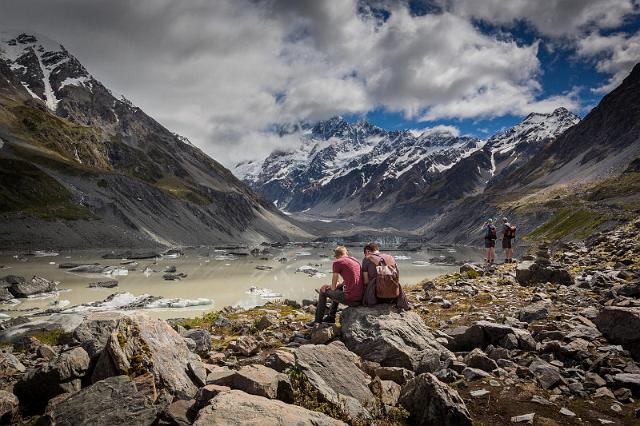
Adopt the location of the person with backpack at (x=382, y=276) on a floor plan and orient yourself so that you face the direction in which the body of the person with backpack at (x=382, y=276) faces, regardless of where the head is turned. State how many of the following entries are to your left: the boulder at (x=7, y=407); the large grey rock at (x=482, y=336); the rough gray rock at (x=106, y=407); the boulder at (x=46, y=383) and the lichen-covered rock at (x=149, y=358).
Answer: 4

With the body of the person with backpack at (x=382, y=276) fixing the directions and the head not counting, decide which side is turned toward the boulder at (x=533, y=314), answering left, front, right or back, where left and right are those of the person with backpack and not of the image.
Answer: right

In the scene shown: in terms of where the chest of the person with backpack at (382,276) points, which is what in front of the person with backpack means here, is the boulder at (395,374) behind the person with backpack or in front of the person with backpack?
behind

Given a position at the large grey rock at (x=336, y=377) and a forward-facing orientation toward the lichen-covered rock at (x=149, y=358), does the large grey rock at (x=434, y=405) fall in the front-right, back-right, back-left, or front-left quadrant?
back-left

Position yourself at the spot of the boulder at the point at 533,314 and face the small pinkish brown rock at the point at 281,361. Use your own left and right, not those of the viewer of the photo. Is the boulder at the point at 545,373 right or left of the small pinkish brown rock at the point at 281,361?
left

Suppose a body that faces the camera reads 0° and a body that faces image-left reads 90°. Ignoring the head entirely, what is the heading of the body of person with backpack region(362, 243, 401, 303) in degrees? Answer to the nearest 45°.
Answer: approximately 135°

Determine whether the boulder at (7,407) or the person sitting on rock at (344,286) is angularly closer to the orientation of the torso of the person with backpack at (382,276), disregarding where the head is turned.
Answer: the person sitting on rock

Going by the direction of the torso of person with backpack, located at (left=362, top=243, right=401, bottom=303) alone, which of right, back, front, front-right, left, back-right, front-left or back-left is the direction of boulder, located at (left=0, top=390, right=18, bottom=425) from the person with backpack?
left

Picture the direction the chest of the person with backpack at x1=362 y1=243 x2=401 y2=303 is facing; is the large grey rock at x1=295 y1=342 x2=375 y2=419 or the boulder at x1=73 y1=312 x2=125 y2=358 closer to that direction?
the boulder

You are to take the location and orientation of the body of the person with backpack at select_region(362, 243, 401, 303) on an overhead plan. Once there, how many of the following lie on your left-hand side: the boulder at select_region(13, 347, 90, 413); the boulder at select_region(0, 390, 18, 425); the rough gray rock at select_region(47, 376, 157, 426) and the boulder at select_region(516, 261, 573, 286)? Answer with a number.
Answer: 3

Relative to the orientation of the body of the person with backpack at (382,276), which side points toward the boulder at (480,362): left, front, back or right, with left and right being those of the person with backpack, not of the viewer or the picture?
back

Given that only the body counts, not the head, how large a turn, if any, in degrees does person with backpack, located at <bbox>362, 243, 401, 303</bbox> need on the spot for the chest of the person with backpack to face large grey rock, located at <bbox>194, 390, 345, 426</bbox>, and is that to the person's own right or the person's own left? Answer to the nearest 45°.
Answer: approximately 135° to the person's own left

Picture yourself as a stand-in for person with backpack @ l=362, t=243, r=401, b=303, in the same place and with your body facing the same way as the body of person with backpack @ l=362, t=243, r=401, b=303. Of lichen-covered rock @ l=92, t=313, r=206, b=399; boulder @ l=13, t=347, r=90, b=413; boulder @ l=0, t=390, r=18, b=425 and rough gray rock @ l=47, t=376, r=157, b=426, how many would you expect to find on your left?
4

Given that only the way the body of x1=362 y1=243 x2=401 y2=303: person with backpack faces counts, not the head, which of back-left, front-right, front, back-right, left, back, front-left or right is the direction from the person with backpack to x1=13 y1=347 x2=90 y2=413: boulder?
left
